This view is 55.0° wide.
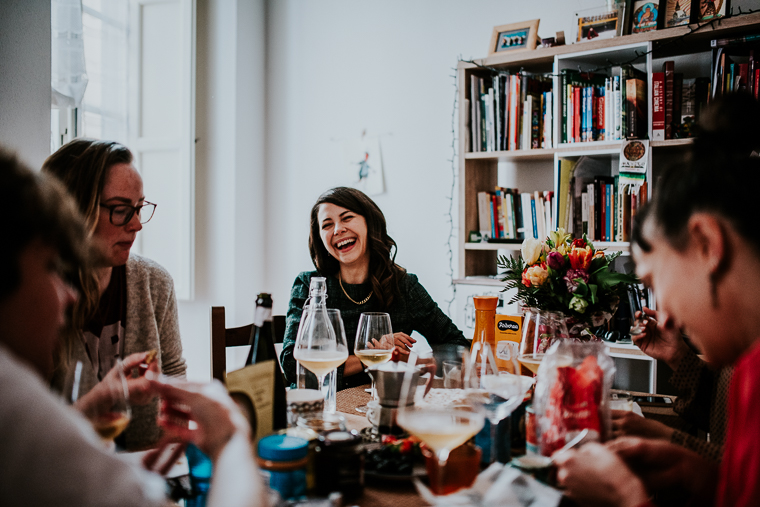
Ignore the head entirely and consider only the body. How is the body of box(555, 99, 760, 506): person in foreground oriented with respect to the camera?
to the viewer's left

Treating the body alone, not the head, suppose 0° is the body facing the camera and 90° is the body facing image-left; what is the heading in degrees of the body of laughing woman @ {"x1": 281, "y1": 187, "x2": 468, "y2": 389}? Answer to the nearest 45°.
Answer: approximately 0°

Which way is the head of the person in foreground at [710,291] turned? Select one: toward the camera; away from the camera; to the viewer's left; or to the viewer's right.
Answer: to the viewer's left

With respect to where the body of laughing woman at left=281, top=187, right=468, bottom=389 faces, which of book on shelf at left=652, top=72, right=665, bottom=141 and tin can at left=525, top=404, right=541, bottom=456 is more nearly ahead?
the tin can

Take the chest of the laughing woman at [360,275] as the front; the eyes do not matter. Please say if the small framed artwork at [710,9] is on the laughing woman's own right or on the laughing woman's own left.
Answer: on the laughing woman's own left

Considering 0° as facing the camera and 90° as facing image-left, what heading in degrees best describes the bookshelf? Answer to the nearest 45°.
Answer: approximately 45°

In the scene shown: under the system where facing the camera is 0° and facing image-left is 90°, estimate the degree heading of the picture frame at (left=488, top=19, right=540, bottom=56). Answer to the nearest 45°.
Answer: approximately 45°
